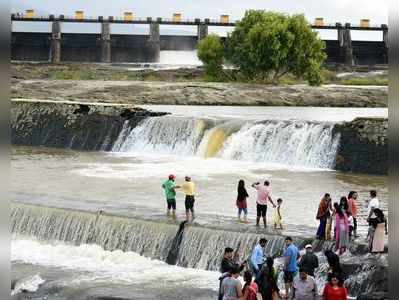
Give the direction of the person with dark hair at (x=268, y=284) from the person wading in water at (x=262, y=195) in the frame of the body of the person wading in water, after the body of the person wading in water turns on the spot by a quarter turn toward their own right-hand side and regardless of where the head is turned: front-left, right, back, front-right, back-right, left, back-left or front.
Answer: right

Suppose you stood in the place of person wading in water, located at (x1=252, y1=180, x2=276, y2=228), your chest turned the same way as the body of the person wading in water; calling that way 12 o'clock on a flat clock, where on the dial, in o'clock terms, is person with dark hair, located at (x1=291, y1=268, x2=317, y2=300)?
The person with dark hair is roughly at 6 o'clock from the person wading in water.

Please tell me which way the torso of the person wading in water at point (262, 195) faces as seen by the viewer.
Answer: away from the camera

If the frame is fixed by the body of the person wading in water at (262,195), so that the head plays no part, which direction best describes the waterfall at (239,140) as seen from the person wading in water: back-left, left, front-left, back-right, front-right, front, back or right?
front

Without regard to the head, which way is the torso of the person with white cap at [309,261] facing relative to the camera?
toward the camera

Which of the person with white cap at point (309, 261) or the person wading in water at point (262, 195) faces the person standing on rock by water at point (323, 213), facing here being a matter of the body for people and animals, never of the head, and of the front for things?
the person with white cap

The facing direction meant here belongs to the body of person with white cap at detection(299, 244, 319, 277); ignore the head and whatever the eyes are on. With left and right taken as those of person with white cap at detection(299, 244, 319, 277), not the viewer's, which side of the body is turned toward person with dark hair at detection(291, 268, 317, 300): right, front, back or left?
front

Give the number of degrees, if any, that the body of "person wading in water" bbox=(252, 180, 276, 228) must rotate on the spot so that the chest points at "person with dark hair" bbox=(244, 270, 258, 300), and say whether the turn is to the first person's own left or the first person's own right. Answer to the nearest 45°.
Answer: approximately 180°

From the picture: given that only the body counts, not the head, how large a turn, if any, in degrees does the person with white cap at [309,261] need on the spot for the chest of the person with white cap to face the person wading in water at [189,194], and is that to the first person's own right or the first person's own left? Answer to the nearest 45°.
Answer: approximately 135° to the first person's own right
